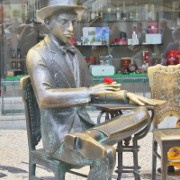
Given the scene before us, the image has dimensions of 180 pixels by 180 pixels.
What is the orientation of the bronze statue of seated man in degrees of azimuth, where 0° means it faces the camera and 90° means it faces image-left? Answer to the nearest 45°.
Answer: approximately 315°

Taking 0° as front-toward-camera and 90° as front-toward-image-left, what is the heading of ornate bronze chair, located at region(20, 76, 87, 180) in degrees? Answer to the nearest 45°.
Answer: approximately 315°

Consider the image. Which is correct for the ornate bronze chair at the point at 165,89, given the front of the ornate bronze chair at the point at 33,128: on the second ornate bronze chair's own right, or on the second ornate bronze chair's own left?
on the second ornate bronze chair's own left

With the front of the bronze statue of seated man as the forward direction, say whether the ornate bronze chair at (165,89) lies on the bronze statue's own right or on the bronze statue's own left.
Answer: on the bronze statue's own left
